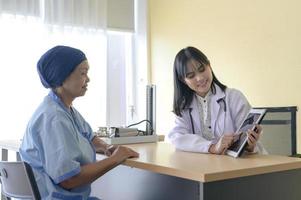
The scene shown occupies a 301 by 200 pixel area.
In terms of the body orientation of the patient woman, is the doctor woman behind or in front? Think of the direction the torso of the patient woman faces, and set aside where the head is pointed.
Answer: in front

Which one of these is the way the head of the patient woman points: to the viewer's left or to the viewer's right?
to the viewer's right

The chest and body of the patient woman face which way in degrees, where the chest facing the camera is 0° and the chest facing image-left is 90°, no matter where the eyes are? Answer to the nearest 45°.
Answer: approximately 270°

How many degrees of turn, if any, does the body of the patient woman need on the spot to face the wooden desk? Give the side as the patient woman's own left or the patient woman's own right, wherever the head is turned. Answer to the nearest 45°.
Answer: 0° — they already face it

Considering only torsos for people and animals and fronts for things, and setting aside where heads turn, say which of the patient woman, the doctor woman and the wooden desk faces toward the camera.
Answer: the doctor woman

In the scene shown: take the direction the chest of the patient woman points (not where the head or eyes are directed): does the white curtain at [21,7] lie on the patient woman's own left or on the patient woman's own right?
on the patient woman's own left

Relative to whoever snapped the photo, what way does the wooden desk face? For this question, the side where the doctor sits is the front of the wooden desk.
facing away from the viewer and to the right of the viewer

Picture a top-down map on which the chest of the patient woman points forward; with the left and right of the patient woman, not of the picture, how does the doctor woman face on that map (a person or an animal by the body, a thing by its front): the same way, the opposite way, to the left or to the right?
to the right

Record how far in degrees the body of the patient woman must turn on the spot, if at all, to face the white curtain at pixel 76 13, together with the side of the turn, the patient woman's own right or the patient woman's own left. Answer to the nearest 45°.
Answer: approximately 90° to the patient woman's own left

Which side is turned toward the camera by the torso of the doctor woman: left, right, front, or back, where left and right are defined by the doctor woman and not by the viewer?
front

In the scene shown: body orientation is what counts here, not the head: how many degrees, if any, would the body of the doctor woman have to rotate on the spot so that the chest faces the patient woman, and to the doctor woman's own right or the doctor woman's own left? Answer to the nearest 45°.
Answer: approximately 45° to the doctor woman's own right
